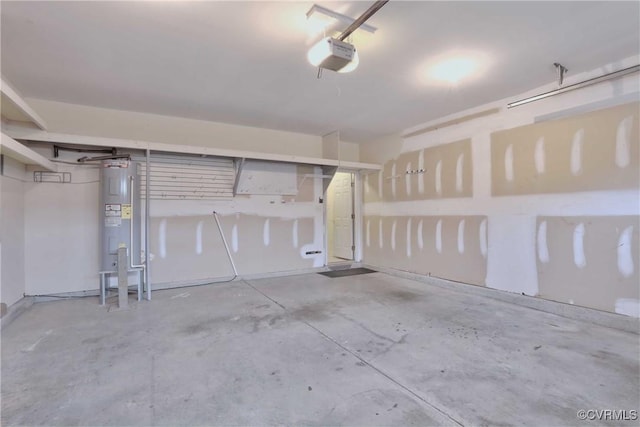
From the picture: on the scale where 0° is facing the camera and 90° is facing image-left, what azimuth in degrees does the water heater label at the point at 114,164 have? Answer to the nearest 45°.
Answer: approximately 0°

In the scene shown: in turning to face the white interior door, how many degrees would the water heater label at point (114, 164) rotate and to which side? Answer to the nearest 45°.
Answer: approximately 90° to its left
